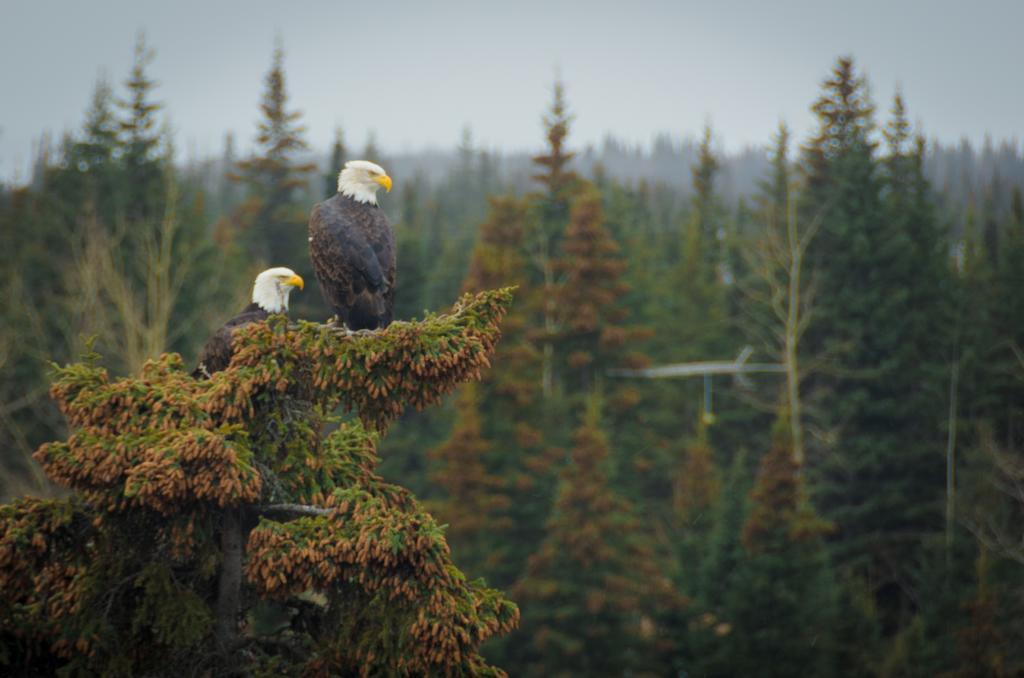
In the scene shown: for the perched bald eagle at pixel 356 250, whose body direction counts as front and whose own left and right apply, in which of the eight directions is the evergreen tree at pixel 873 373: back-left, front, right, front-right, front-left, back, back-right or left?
front

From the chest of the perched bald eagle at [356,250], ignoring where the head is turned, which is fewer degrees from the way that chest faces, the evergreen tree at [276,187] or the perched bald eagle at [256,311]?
the evergreen tree

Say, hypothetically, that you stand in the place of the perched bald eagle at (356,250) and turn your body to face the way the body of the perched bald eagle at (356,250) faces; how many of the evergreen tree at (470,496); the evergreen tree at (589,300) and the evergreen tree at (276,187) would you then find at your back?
0

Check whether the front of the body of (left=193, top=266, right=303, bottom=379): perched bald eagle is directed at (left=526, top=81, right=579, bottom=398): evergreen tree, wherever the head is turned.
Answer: no

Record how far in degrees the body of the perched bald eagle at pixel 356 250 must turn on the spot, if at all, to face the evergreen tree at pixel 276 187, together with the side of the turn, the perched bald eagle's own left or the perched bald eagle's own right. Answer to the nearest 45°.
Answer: approximately 45° to the perched bald eagle's own left

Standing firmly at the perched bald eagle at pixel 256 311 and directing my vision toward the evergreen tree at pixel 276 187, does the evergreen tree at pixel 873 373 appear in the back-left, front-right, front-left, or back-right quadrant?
front-right

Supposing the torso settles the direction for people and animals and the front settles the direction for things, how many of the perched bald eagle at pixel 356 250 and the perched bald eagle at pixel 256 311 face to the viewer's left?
0

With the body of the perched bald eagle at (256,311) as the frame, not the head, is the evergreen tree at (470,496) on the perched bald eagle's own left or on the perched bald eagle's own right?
on the perched bald eagle's own left

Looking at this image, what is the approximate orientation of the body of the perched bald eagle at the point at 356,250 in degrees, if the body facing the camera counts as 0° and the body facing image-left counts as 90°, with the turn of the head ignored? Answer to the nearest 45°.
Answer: approximately 225°
